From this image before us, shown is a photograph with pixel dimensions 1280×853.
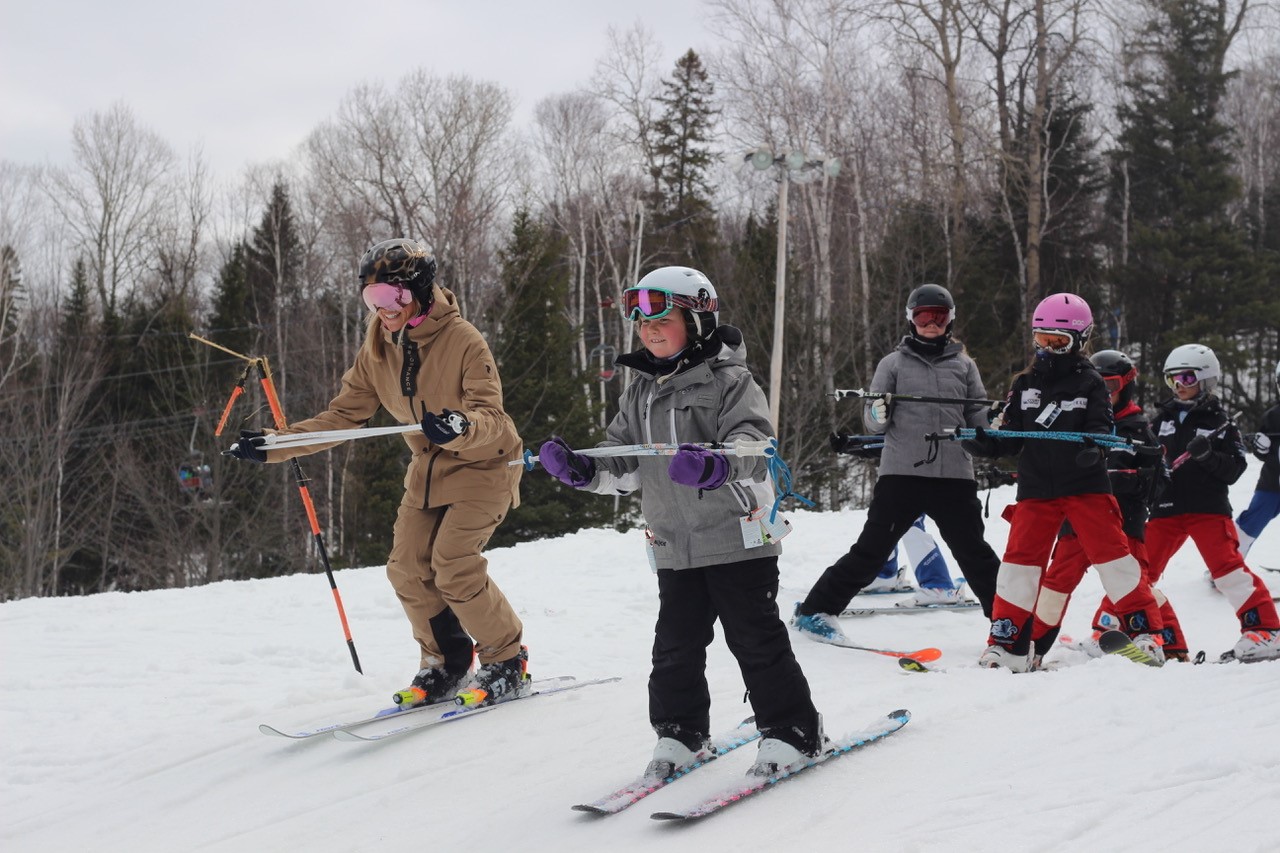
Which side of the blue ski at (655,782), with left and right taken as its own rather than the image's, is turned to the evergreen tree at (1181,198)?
back

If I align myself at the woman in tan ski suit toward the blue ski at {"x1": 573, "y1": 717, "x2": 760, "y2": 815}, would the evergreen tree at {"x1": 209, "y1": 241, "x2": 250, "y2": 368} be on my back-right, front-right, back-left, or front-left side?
back-left

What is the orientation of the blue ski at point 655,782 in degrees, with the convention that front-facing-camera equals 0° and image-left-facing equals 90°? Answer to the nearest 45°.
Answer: approximately 45°

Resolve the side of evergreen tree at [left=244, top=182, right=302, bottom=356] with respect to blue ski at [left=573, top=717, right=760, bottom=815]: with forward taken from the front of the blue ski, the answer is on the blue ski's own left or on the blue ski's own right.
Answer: on the blue ski's own right

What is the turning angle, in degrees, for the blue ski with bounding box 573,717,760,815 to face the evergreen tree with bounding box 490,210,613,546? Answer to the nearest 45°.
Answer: approximately 135° to its right

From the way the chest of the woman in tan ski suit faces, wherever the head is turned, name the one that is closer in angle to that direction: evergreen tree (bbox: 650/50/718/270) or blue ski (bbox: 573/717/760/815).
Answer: the blue ski

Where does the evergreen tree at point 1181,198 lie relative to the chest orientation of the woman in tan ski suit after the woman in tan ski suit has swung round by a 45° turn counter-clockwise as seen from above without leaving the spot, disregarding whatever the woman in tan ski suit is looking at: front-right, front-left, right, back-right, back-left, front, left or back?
back-left

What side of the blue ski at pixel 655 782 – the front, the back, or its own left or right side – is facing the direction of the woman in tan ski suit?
right

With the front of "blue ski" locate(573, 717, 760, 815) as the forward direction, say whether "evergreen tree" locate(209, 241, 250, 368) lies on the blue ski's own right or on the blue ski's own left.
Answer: on the blue ski's own right
